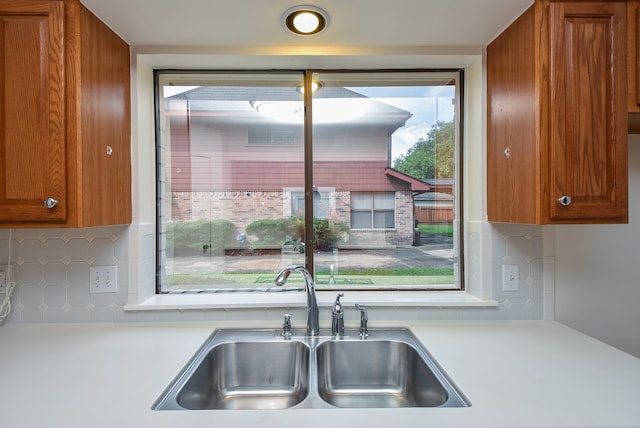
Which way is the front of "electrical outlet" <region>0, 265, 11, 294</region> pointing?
toward the camera

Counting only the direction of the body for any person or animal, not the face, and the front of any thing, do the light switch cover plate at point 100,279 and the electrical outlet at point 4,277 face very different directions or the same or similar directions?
same or similar directions

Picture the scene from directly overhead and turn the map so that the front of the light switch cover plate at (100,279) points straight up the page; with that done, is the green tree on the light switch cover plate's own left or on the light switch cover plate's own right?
on the light switch cover plate's own left

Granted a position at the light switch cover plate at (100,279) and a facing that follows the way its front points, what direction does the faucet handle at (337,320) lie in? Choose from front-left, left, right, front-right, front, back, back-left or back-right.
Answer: front-left

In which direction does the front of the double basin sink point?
toward the camera
